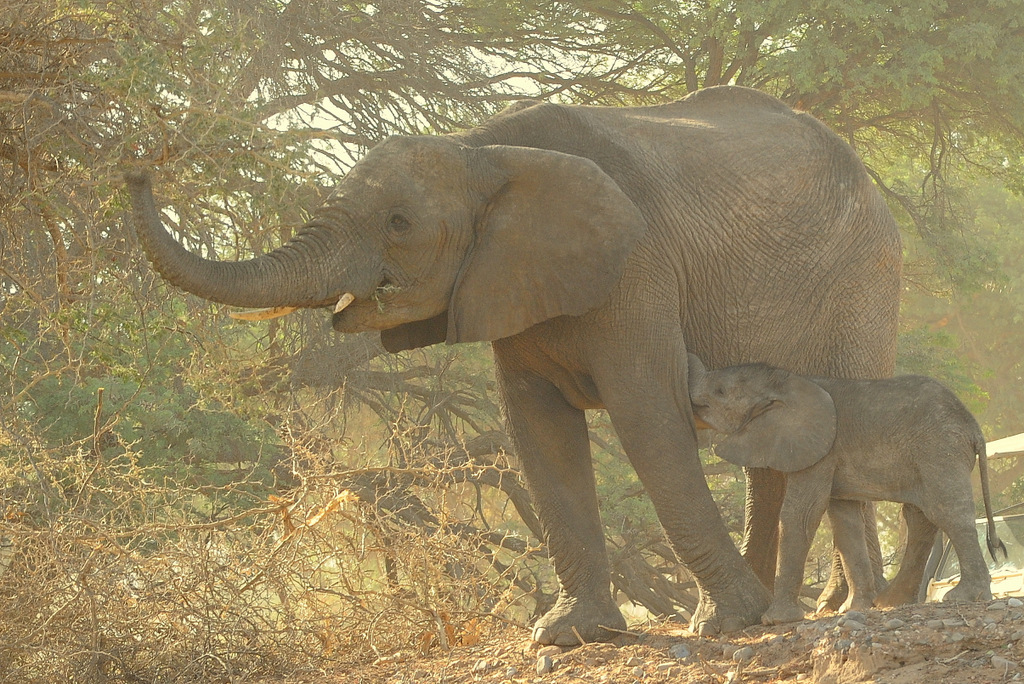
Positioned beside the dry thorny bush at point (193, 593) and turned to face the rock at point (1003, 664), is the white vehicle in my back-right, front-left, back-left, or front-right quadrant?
front-left

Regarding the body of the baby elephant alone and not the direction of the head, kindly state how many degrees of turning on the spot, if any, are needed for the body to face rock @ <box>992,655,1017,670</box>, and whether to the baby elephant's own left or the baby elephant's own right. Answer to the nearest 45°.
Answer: approximately 90° to the baby elephant's own left

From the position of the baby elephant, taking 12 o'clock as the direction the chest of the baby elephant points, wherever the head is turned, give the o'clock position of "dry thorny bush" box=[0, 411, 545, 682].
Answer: The dry thorny bush is roughly at 12 o'clock from the baby elephant.

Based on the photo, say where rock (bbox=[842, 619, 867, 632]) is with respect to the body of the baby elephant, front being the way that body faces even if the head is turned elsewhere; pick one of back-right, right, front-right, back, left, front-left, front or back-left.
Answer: left

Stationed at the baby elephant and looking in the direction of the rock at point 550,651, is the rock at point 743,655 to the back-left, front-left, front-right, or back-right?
front-left

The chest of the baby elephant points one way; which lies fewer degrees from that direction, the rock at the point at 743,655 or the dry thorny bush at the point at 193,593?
the dry thorny bush

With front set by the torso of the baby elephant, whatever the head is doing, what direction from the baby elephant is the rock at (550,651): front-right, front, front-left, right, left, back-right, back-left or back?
front

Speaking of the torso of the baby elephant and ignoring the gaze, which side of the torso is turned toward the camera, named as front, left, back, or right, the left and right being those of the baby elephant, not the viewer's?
left
